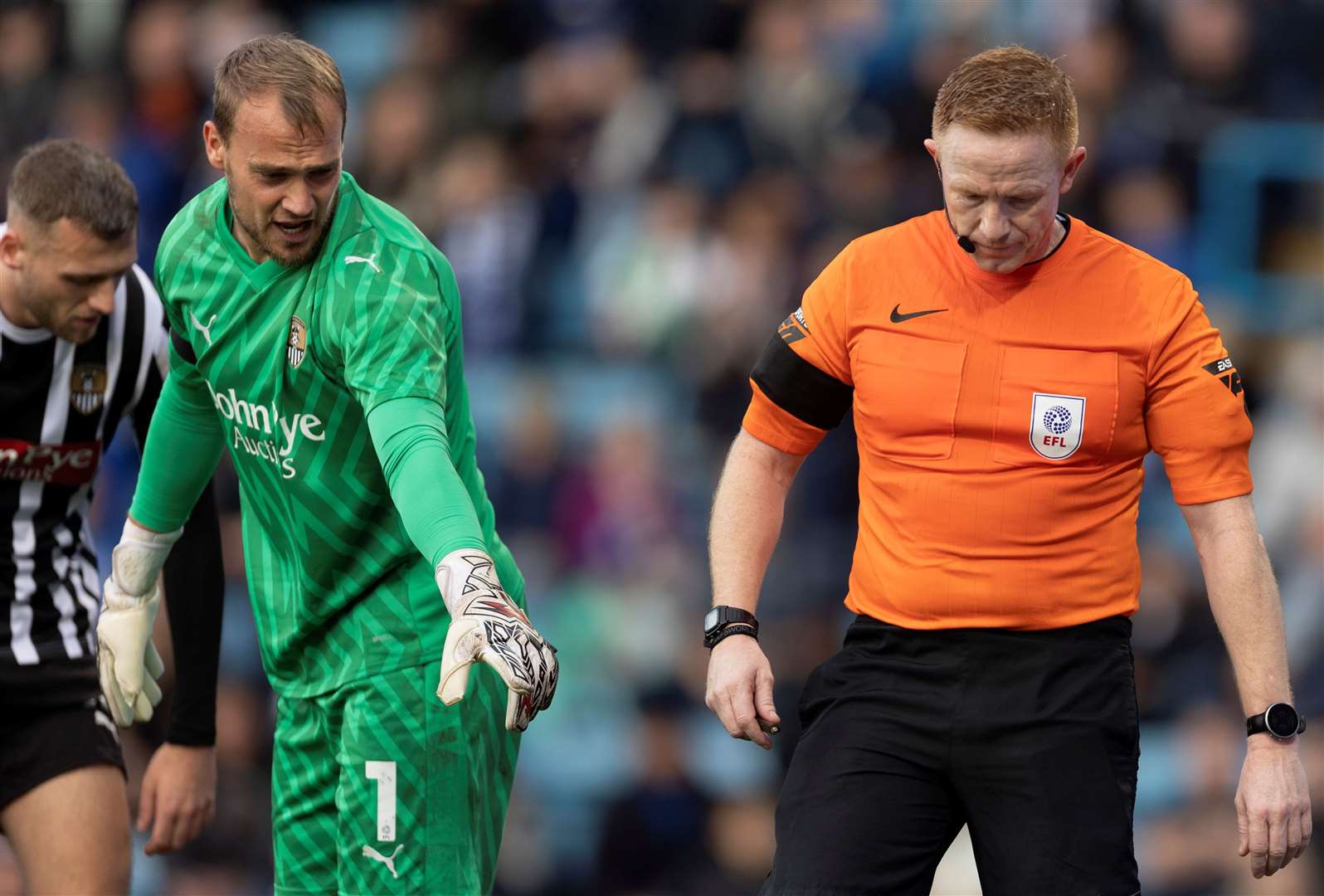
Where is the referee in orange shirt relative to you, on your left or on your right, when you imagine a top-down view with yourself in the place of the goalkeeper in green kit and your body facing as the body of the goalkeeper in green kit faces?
on your left

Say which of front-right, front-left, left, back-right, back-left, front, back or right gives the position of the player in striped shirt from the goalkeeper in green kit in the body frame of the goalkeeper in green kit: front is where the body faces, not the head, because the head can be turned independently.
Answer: right

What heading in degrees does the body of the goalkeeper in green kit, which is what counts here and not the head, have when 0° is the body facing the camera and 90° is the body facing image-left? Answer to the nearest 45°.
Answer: approximately 45°

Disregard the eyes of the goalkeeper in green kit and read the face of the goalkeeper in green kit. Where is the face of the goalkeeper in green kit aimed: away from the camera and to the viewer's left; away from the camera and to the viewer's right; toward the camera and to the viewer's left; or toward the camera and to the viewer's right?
toward the camera and to the viewer's right

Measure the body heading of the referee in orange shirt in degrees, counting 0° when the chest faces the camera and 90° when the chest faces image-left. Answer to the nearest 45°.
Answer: approximately 0°

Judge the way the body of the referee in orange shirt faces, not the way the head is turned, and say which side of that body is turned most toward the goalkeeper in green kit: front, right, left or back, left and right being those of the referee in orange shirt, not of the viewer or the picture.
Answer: right

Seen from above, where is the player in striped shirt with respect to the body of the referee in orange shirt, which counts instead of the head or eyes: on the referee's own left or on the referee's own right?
on the referee's own right
